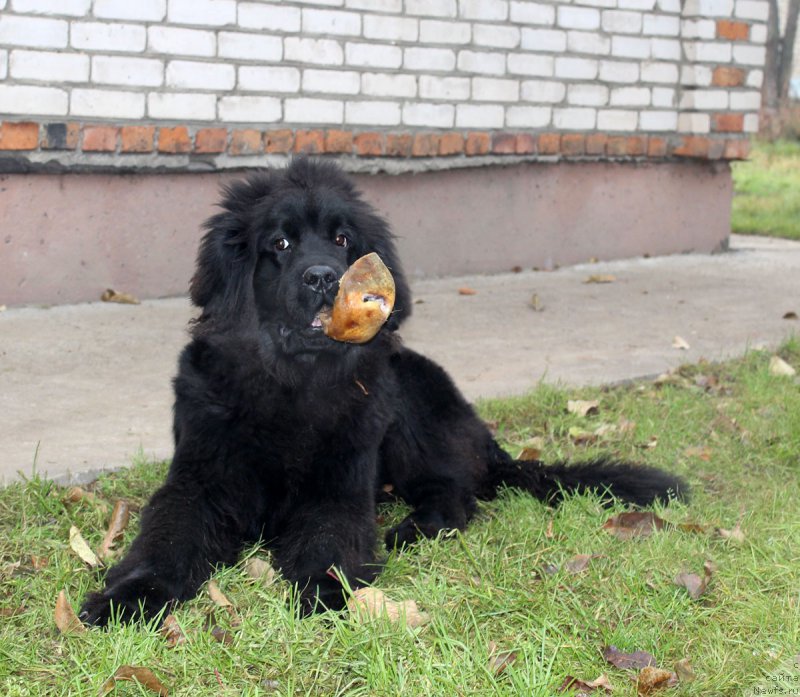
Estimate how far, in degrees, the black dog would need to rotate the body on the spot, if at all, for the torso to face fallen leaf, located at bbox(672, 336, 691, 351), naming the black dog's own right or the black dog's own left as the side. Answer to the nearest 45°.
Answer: approximately 180°

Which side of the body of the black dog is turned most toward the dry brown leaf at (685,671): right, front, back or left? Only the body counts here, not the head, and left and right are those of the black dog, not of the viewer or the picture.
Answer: left

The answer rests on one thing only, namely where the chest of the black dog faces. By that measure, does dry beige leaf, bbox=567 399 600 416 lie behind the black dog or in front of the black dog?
behind

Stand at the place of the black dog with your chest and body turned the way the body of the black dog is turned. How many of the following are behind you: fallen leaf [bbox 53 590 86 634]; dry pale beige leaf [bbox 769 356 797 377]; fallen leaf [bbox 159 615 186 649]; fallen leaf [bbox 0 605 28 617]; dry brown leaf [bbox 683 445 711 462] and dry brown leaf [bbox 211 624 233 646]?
2

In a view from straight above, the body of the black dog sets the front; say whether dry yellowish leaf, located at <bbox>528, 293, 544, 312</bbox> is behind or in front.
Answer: behind

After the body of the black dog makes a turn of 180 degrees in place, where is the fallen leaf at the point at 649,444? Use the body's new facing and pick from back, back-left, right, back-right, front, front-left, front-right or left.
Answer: front

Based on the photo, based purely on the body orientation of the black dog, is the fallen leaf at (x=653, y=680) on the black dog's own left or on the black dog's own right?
on the black dog's own left

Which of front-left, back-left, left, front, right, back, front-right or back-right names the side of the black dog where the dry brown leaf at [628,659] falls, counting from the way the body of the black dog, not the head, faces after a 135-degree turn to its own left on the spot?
front-right

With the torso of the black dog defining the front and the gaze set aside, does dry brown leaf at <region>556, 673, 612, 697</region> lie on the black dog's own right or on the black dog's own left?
on the black dog's own left

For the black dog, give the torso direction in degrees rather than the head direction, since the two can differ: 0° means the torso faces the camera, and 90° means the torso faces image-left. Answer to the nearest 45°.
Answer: approximately 45°

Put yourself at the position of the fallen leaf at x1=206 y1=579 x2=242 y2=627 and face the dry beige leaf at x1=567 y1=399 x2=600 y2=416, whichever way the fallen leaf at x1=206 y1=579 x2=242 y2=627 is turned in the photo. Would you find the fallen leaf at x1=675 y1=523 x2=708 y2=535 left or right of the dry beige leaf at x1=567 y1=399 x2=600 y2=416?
right

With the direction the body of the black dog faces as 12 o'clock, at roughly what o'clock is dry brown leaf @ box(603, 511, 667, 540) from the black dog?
The dry brown leaf is roughly at 7 o'clock from the black dog.

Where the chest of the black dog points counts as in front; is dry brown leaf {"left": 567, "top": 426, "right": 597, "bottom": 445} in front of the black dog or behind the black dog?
behind

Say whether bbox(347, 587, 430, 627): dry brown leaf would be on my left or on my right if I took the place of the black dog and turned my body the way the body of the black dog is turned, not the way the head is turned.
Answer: on my left

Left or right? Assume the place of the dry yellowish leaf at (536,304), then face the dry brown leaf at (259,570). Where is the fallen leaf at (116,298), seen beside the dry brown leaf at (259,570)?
right

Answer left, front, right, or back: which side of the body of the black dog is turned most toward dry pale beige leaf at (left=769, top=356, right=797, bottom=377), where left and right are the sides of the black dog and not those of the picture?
back
